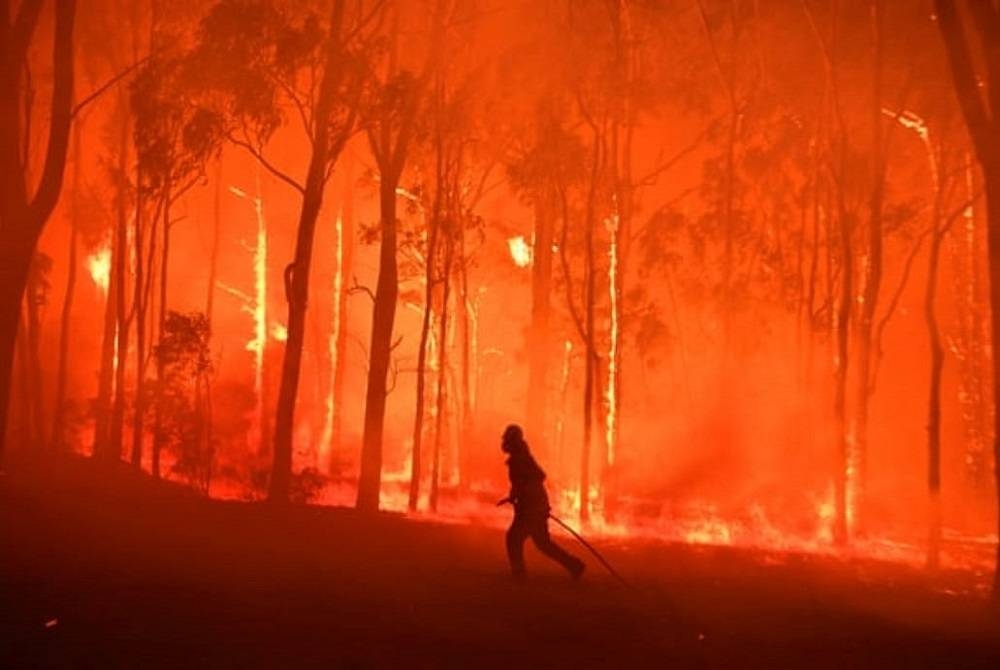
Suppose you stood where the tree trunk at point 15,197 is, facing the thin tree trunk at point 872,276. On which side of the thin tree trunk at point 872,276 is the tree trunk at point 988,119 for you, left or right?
right

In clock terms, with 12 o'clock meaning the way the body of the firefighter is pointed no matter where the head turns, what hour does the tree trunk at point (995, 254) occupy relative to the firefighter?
The tree trunk is roughly at 6 o'clock from the firefighter.

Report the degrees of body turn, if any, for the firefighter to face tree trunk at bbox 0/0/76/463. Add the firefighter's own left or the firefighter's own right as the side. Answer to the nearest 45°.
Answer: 0° — they already face it

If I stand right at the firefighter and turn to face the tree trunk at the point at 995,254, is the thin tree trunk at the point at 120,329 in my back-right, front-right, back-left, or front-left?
back-left

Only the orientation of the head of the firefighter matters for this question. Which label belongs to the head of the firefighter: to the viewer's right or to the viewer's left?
to the viewer's left

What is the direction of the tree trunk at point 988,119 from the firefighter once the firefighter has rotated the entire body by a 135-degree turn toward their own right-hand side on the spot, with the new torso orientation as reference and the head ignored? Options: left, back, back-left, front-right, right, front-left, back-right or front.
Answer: front-right

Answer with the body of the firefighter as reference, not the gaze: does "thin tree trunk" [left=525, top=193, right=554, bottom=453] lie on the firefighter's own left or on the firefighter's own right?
on the firefighter's own right
